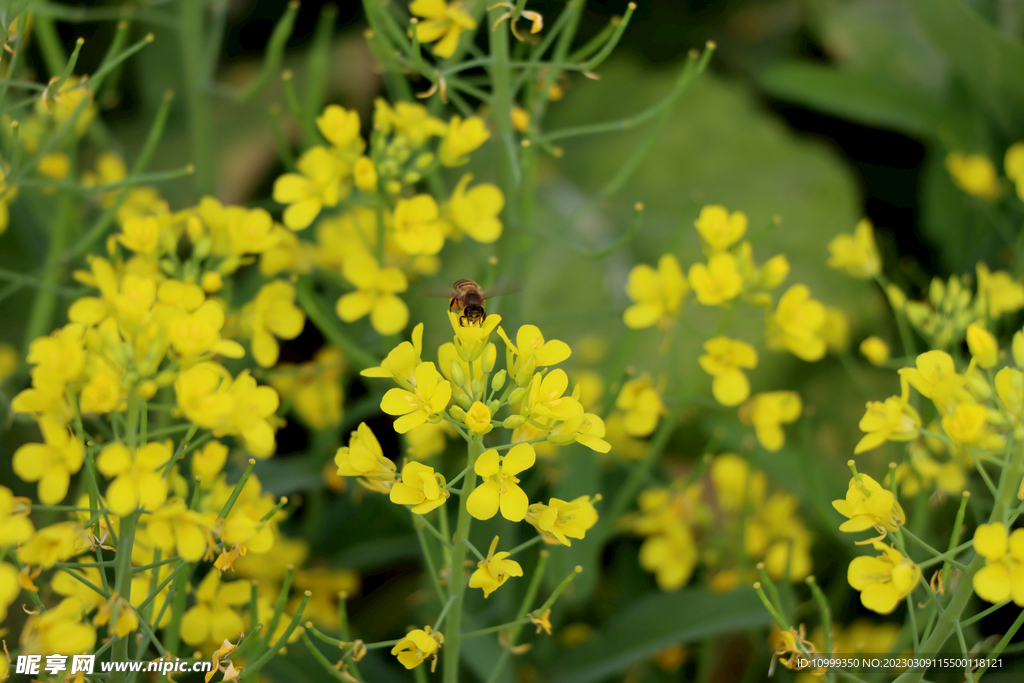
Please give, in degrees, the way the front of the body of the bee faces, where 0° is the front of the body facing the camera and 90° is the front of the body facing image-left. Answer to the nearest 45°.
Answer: approximately 0°
